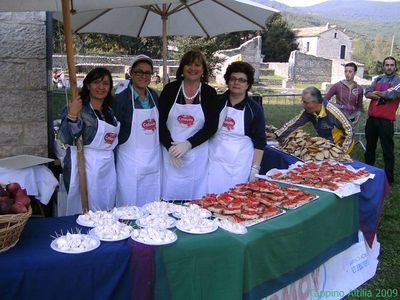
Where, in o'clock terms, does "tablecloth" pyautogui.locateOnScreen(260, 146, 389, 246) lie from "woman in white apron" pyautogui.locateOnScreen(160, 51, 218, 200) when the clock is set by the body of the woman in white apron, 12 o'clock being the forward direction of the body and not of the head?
The tablecloth is roughly at 9 o'clock from the woman in white apron.

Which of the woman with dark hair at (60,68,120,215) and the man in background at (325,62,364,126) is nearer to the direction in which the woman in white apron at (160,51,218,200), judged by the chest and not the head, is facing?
the woman with dark hair

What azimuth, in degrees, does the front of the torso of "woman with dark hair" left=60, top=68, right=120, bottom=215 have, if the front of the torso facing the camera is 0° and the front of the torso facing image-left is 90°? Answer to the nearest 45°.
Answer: approximately 315°

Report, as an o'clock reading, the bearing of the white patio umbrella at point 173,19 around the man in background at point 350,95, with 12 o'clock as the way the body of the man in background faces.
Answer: The white patio umbrella is roughly at 1 o'clock from the man in background.

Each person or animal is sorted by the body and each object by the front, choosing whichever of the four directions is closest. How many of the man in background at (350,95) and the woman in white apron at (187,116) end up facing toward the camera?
2

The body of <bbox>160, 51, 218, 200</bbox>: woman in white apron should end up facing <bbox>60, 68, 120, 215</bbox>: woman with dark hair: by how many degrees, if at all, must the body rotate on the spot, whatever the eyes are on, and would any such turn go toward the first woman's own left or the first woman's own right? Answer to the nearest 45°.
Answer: approximately 45° to the first woman's own right

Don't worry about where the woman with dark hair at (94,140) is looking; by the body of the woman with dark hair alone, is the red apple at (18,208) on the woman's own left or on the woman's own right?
on the woman's own right

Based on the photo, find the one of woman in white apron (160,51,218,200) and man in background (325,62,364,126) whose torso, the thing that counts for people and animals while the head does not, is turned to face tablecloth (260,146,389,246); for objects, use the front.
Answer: the man in background
